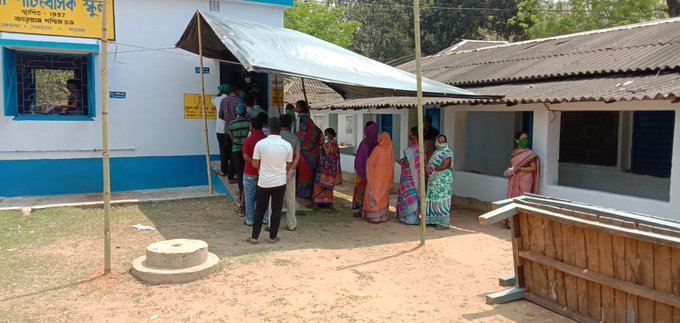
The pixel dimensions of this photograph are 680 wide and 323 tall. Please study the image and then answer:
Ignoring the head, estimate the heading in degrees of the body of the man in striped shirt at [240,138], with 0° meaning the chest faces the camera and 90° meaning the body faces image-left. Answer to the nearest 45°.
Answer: approximately 180°

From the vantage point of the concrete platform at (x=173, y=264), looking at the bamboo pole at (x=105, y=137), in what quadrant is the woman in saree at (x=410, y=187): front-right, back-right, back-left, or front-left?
back-right

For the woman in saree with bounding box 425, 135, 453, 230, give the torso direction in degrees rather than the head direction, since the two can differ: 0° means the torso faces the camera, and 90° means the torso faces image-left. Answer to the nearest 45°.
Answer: approximately 45°

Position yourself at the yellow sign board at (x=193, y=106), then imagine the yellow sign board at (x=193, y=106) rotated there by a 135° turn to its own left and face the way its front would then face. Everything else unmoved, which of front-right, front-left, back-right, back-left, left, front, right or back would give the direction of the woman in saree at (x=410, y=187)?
right

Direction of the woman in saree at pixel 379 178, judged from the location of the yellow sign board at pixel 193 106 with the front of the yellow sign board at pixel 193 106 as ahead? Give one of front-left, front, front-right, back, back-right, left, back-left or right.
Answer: front-left

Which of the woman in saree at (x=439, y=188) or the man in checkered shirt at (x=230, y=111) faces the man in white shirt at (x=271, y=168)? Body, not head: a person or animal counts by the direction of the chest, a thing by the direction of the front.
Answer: the woman in saree

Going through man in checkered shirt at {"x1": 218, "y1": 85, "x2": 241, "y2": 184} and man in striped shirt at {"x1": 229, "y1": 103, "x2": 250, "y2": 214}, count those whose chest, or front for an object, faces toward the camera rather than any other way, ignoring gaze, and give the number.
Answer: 0

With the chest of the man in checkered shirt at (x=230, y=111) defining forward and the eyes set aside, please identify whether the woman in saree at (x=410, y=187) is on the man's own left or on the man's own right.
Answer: on the man's own right

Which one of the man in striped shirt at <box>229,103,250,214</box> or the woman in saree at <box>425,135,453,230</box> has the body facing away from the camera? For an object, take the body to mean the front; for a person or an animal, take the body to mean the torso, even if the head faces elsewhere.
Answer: the man in striped shirt

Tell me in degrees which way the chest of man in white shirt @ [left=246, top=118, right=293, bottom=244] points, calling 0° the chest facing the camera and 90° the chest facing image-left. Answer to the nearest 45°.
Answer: approximately 180°

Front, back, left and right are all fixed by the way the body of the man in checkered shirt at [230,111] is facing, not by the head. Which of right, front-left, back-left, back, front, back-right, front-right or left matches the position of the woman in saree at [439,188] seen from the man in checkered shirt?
right

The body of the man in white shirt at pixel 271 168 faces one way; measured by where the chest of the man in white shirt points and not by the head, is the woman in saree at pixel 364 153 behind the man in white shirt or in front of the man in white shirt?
in front
